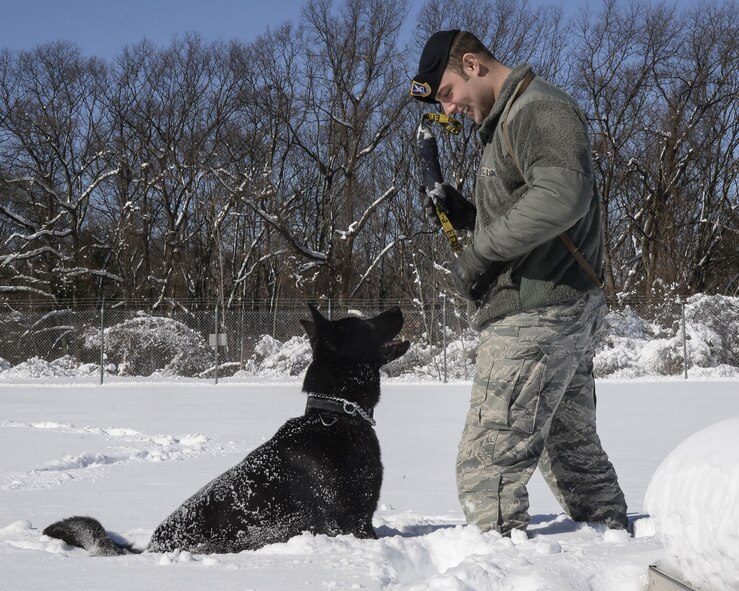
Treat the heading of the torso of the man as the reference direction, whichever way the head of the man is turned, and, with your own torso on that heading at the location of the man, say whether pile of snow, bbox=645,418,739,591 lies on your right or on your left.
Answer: on your left

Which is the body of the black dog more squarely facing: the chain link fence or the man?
the man

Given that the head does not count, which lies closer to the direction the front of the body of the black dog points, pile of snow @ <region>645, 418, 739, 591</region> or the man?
the man

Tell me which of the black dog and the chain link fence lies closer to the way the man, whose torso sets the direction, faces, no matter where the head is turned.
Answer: the black dog

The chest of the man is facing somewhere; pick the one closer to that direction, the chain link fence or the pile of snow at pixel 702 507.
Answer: the chain link fence

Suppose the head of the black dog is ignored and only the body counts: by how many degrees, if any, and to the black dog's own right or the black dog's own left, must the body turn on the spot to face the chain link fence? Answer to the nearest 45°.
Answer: approximately 90° to the black dog's own left

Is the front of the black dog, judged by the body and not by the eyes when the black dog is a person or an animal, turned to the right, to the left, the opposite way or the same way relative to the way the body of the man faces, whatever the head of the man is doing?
the opposite way

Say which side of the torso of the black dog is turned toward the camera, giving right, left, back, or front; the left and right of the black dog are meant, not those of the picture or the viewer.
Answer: right

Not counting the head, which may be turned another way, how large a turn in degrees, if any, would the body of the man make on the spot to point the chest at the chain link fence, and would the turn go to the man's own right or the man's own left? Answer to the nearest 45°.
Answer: approximately 90° to the man's own right

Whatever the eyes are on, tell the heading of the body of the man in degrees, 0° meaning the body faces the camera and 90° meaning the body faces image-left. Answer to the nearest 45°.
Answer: approximately 90°

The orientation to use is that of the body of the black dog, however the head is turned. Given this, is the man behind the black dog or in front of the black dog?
in front

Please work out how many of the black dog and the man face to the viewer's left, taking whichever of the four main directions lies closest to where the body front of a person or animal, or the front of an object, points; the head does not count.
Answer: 1
